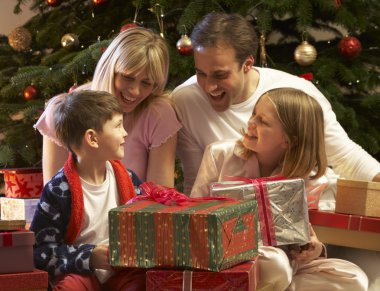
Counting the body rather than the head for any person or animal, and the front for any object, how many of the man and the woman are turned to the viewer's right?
0

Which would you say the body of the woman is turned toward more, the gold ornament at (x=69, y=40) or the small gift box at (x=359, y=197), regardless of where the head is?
the small gift box

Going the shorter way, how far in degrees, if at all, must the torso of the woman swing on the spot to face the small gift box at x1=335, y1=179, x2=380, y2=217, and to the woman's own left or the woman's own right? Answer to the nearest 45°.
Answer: approximately 45° to the woman's own left

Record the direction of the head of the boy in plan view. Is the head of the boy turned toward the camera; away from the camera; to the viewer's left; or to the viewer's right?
to the viewer's right

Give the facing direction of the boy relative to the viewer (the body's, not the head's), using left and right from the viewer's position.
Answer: facing the viewer and to the right of the viewer

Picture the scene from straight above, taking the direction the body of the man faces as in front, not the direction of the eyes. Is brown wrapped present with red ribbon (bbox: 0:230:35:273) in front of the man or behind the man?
in front

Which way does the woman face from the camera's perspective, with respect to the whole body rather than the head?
toward the camera

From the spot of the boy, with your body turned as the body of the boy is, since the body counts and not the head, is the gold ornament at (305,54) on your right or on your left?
on your left

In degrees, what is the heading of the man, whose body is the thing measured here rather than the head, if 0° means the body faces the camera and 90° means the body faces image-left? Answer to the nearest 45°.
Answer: approximately 45°

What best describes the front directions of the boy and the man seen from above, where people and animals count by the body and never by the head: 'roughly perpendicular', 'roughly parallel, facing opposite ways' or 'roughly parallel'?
roughly perpendicular

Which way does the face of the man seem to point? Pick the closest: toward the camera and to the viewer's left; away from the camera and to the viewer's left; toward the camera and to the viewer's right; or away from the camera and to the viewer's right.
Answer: toward the camera and to the viewer's left

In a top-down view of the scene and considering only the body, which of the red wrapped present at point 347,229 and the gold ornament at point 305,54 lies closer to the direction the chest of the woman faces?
the red wrapped present

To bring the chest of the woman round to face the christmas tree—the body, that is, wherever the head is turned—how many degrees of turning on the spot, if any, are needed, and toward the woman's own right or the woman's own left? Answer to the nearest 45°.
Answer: approximately 180°

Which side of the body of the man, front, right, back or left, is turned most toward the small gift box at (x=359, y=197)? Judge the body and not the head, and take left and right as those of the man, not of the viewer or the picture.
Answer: left
